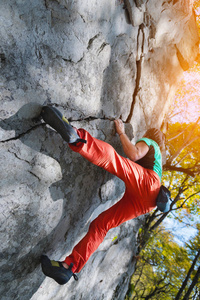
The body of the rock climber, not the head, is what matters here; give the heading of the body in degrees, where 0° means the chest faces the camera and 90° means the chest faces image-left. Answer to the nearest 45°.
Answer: approximately 90°
